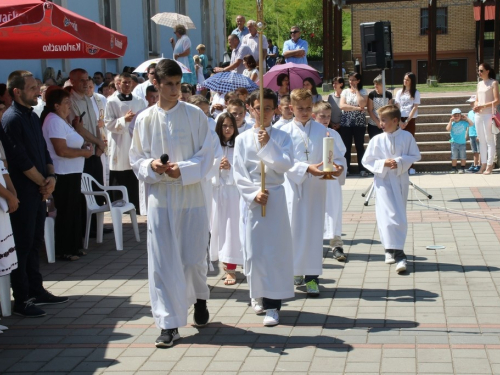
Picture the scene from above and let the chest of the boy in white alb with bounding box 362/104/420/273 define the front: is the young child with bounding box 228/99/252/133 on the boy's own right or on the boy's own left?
on the boy's own right

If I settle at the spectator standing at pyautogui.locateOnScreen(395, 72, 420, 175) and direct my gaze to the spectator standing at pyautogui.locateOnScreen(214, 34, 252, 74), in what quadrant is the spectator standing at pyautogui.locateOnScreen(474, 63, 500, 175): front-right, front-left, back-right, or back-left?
back-right

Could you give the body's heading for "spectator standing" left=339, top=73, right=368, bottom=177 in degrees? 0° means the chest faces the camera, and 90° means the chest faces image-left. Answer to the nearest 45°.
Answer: approximately 0°

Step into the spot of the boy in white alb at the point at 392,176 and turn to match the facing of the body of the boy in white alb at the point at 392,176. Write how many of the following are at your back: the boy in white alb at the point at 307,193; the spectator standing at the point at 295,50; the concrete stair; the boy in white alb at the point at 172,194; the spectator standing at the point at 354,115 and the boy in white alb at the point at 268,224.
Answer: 3

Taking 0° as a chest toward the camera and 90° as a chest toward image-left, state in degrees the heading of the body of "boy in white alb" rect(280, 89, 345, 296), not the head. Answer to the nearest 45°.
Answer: approximately 0°

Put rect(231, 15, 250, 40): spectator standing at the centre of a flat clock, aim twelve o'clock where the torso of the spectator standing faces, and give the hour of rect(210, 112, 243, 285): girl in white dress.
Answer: The girl in white dress is roughly at 12 o'clock from the spectator standing.

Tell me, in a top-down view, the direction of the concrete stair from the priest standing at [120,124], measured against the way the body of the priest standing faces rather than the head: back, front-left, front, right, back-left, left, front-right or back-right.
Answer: left

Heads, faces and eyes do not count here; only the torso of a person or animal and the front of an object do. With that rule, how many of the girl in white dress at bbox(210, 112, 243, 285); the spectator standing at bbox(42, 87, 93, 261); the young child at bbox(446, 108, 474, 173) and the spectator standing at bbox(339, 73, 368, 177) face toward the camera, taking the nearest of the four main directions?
3

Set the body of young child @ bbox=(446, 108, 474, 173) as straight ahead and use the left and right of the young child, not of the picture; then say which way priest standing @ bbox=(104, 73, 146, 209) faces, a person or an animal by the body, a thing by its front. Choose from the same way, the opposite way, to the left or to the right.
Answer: to the left

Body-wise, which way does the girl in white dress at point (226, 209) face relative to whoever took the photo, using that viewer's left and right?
facing the viewer
